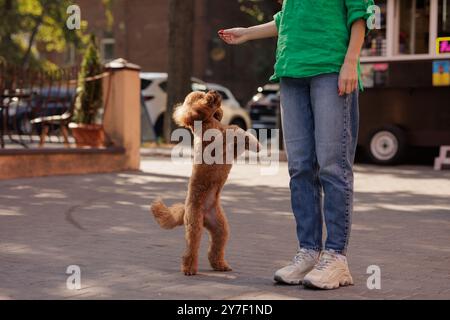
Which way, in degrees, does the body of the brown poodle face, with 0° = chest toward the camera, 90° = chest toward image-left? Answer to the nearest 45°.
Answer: approximately 315°

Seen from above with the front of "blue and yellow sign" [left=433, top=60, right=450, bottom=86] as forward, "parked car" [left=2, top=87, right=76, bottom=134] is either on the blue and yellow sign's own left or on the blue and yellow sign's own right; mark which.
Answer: on the blue and yellow sign's own right

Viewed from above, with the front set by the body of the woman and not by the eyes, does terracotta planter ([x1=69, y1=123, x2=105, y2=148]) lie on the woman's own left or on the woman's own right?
on the woman's own right

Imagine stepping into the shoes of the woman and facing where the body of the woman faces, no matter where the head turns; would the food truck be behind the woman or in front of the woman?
behind

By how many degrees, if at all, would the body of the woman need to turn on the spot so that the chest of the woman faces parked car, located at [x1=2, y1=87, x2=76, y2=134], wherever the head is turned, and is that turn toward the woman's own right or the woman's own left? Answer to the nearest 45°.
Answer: approximately 90° to the woman's own right

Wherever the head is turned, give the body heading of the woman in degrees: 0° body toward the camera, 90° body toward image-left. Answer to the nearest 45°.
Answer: approximately 45°

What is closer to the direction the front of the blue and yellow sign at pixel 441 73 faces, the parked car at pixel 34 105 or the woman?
the woman

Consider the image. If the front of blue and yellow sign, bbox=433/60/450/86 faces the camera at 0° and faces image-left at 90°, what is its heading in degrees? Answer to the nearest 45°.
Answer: approximately 0°

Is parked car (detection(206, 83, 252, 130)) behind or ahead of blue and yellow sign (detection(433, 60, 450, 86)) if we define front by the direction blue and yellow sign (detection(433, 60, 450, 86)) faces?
behind

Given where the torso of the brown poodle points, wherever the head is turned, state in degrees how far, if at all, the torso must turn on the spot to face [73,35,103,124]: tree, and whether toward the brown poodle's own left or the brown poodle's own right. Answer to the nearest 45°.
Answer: approximately 135° to the brown poodle's own left
